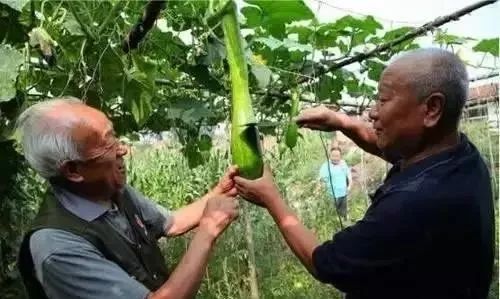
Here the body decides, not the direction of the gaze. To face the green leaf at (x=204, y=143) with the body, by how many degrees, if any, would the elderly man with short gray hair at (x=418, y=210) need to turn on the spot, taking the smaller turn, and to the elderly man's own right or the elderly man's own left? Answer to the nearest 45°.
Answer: approximately 45° to the elderly man's own right

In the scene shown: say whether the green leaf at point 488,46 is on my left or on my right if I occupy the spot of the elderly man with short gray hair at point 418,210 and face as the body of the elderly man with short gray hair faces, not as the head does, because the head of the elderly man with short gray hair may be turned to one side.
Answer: on my right

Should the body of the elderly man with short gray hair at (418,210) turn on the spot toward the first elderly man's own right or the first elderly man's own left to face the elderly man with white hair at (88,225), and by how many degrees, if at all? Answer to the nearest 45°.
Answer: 0° — they already face them

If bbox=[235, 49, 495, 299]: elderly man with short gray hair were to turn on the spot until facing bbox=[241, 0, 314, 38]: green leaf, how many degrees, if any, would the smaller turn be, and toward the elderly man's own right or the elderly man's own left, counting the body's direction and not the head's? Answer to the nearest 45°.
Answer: approximately 45° to the elderly man's own right

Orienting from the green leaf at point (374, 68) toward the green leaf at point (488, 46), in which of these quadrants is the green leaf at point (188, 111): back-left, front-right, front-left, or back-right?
back-right

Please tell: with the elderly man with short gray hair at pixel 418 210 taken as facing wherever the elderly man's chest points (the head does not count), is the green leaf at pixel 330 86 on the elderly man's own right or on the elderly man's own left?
on the elderly man's own right

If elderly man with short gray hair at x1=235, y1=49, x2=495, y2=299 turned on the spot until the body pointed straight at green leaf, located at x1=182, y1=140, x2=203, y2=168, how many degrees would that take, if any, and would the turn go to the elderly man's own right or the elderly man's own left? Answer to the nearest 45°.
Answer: approximately 45° to the elderly man's own right

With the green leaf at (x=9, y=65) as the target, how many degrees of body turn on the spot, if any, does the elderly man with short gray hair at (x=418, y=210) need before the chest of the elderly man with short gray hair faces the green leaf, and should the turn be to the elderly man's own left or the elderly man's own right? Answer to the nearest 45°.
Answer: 0° — they already face it

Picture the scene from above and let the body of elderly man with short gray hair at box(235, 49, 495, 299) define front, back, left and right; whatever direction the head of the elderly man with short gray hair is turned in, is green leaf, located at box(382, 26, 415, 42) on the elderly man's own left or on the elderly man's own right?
on the elderly man's own right

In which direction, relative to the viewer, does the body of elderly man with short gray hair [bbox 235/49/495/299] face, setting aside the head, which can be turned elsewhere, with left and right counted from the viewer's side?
facing to the left of the viewer

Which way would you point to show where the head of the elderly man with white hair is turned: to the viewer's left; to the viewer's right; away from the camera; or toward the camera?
to the viewer's right
